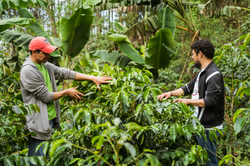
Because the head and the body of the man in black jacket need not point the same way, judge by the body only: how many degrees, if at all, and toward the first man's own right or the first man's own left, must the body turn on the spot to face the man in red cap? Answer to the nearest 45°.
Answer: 0° — they already face them

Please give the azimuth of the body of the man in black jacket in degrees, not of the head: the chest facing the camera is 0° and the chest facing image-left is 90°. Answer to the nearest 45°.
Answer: approximately 90°
